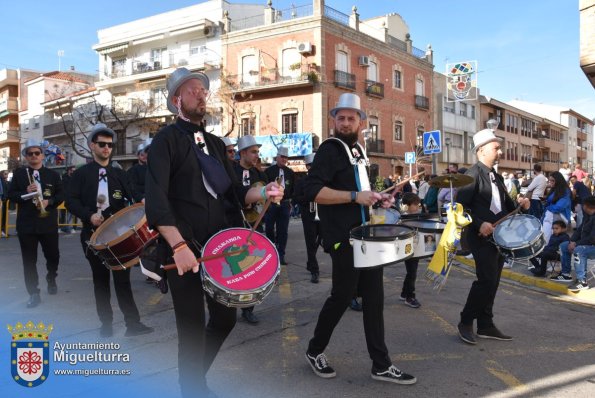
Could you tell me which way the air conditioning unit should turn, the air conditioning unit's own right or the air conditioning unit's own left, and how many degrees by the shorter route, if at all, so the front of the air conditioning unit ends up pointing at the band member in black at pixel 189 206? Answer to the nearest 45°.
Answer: approximately 45° to the air conditioning unit's own left

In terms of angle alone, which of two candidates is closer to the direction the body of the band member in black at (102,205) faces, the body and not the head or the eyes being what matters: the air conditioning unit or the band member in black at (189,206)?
the band member in black

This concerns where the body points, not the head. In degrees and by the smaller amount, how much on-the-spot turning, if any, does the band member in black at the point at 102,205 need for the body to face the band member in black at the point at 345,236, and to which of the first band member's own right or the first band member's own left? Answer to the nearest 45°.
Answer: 0° — they already face them

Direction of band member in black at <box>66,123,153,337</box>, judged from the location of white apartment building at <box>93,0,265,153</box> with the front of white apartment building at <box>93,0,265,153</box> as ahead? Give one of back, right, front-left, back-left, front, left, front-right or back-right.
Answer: front-left

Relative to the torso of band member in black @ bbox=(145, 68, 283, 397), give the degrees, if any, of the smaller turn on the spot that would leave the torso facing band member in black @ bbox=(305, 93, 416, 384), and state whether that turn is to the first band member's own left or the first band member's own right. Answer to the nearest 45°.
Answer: approximately 90° to the first band member's own left

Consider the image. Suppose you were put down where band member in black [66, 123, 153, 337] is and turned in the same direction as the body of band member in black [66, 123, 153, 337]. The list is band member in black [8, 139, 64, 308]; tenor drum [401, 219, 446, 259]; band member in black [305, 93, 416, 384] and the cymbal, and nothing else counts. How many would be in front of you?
3

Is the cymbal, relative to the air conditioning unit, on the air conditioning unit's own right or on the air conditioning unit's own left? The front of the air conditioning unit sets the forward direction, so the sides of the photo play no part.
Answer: on the air conditioning unit's own left

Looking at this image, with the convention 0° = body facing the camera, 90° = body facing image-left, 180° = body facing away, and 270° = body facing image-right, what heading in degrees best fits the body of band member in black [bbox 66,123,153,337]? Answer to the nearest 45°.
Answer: approximately 315°

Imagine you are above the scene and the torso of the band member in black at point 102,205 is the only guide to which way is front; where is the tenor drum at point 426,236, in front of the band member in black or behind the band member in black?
in front

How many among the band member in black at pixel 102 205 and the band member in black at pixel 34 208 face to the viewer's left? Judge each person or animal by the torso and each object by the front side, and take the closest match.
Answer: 0

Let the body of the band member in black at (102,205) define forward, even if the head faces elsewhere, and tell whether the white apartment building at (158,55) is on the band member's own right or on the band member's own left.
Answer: on the band member's own left

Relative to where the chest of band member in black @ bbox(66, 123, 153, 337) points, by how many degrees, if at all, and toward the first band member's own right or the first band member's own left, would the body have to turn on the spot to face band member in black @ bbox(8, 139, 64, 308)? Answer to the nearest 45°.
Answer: approximately 180°

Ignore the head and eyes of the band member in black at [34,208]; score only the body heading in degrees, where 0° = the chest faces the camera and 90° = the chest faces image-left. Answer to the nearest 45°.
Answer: approximately 0°
